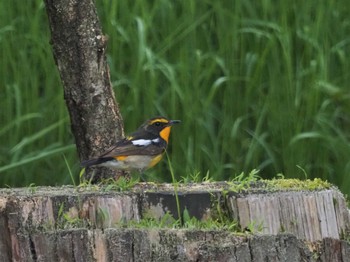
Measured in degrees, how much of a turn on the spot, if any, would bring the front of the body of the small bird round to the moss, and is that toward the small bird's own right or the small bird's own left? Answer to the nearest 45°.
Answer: approximately 45° to the small bird's own right

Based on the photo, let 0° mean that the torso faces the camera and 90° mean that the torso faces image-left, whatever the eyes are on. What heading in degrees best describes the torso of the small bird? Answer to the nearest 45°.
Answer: approximately 270°
